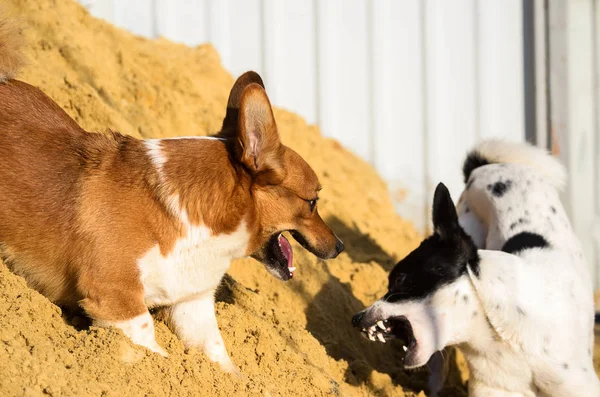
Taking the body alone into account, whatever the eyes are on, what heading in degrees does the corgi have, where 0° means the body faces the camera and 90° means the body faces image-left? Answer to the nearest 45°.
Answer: approximately 270°

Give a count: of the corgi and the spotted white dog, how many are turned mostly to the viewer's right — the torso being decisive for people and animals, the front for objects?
1

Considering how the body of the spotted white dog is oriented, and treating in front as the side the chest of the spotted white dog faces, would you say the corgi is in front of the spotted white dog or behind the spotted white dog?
in front

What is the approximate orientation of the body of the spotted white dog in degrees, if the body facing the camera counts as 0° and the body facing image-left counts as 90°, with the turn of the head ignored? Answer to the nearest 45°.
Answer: approximately 45°
